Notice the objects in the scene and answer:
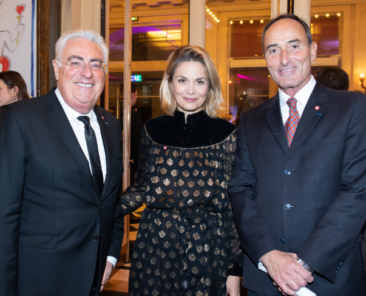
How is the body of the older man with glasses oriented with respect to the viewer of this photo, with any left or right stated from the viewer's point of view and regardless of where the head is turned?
facing the viewer and to the right of the viewer

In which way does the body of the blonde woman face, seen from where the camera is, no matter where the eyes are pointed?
toward the camera

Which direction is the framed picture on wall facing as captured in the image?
toward the camera

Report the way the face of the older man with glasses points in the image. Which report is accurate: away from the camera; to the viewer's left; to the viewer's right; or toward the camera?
toward the camera

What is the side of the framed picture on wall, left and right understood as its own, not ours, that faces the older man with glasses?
front

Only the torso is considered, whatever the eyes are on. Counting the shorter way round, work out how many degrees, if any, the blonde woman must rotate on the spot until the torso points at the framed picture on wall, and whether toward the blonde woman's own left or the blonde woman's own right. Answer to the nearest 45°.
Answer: approximately 135° to the blonde woman's own right

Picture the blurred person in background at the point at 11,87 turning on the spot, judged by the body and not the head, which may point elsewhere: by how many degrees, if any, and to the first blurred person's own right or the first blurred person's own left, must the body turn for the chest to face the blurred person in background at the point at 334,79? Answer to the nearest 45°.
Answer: approximately 135° to the first blurred person's own left

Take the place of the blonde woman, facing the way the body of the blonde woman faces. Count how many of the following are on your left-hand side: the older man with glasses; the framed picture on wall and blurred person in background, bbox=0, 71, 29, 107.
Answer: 0

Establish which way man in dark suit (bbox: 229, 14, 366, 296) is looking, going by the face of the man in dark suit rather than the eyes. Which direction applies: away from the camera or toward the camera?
toward the camera
